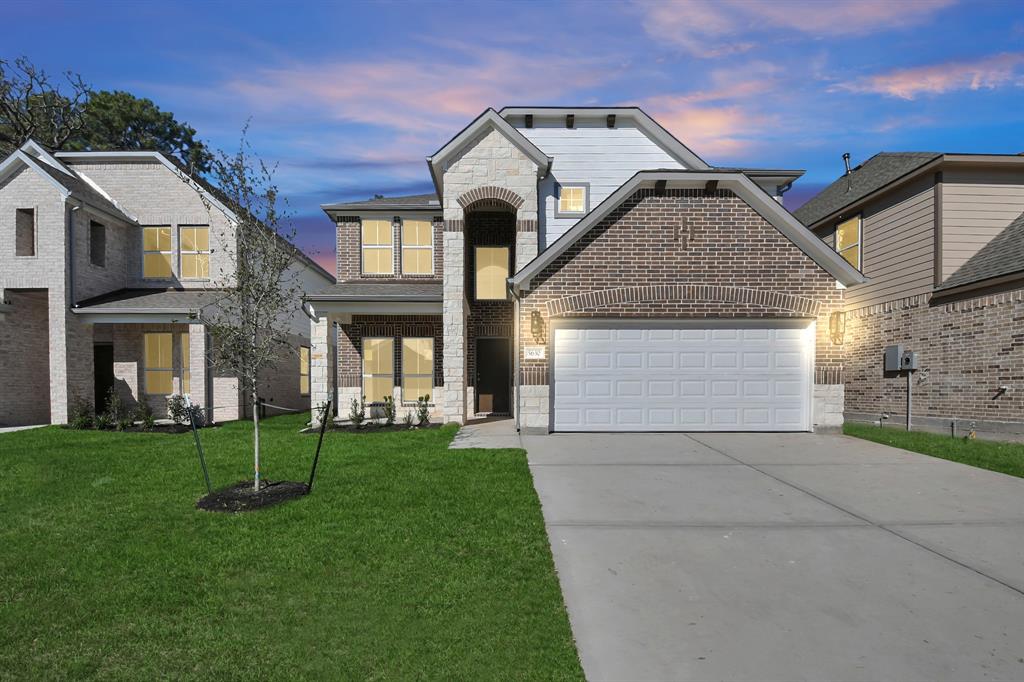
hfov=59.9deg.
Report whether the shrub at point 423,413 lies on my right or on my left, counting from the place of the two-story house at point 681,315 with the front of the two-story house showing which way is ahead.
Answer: on my right

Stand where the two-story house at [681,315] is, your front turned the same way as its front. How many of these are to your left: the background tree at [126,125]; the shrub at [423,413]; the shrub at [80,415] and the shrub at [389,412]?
0

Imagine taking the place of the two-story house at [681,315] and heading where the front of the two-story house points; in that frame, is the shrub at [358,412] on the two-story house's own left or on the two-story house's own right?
on the two-story house's own right

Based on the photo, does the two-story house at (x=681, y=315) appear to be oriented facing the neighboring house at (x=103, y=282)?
no

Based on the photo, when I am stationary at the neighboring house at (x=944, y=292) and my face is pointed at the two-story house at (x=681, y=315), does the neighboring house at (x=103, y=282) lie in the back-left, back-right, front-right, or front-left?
front-right

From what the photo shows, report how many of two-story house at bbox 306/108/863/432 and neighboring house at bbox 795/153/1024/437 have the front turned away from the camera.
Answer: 0

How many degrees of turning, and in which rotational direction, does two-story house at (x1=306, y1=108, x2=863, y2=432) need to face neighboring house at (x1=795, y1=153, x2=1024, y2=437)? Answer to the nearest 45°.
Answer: approximately 90° to its left

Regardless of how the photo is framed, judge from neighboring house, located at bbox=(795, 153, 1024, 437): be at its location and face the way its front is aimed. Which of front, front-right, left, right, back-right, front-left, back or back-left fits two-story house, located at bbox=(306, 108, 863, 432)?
right

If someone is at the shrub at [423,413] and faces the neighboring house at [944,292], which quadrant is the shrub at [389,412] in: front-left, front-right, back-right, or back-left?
back-left

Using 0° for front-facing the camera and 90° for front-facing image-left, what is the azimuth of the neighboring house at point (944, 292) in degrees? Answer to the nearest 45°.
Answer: approximately 315°

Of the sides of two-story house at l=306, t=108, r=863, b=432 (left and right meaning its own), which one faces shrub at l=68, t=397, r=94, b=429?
right

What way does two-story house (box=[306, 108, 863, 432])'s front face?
toward the camera

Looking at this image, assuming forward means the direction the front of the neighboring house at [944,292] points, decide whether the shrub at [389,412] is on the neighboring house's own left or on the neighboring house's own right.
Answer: on the neighboring house's own right

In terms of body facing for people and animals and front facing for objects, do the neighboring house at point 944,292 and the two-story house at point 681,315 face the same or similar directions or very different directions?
same or similar directions
